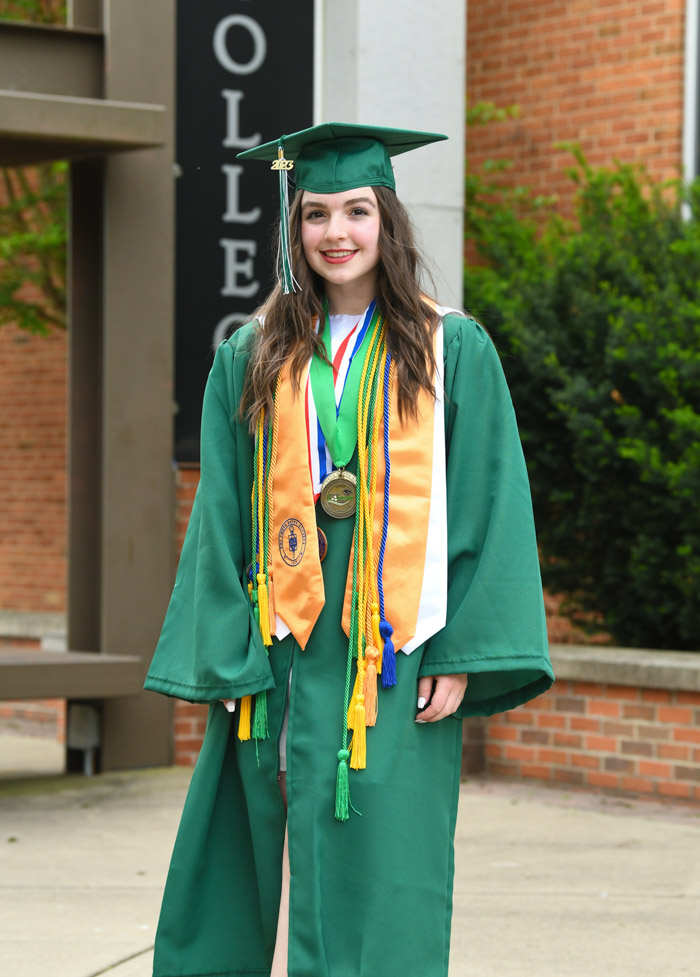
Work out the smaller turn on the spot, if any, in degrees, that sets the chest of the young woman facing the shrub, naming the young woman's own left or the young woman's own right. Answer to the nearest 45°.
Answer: approximately 180°

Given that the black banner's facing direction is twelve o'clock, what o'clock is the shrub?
The shrub is roughly at 9 o'clock from the black banner.

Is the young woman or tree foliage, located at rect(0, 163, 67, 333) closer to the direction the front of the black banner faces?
the young woman

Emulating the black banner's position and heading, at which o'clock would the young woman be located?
The young woman is roughly at 12 o'clock from the black banner.

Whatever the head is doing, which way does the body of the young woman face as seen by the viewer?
toward the camera

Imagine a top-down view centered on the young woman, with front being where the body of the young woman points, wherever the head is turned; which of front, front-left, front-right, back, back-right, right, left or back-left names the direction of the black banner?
back

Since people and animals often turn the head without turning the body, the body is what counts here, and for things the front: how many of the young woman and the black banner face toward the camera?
2
